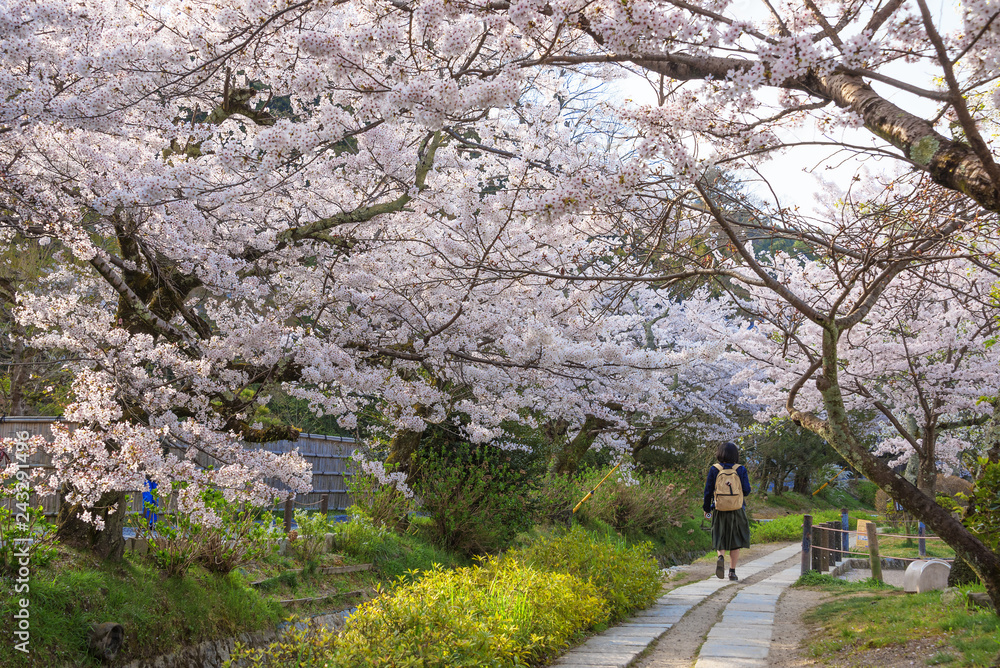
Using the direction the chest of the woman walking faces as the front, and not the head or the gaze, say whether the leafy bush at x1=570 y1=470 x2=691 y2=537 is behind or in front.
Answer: in front

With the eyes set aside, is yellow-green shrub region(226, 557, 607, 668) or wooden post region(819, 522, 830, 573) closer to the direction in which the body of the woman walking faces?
the wooden post

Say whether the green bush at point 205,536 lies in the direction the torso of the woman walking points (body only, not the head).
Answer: no

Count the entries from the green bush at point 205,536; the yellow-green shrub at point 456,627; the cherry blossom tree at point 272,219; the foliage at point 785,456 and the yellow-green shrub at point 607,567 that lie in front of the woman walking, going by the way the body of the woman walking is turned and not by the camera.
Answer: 1

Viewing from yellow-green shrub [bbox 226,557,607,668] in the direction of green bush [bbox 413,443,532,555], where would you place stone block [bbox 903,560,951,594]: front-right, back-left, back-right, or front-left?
front-right

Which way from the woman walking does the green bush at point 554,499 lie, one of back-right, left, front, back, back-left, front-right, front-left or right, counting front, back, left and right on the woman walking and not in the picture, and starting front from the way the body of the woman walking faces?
front-left

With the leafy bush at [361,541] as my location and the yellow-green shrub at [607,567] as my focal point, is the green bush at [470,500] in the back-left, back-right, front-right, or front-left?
front-left

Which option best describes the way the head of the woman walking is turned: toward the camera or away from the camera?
away from the camera

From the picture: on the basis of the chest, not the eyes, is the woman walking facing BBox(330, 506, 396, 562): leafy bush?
no

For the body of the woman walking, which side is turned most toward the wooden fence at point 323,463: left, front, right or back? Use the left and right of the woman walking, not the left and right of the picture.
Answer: left

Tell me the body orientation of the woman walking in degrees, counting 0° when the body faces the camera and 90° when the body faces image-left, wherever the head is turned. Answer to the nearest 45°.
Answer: approximately 180°

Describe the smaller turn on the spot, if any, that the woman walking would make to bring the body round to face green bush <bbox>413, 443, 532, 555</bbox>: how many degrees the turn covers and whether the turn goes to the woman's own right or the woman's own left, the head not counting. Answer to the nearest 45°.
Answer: approximately 90° to the woman's own left

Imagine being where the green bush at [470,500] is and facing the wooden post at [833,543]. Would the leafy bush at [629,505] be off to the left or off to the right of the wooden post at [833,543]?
left
